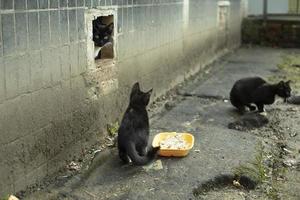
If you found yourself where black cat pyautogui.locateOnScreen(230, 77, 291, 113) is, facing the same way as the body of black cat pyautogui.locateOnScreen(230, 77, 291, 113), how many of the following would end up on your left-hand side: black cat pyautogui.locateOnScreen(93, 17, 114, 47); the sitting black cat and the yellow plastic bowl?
0

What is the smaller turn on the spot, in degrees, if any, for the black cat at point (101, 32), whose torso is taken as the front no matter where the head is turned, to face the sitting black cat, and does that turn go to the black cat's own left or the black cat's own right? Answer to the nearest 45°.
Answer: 0° — it already faces it

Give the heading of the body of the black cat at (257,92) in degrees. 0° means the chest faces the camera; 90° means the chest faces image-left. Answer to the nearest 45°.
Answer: approximately 270°

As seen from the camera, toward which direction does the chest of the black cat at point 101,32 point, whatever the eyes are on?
toward the camera

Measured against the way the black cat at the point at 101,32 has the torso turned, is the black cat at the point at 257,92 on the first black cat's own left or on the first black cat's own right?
on the first black cat's own left

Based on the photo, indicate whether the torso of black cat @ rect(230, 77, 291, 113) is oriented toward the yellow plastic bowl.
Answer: no

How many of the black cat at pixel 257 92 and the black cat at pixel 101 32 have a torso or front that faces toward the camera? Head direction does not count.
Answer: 1

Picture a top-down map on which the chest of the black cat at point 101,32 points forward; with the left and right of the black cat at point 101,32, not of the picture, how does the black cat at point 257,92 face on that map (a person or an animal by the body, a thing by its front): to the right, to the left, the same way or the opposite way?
to the left

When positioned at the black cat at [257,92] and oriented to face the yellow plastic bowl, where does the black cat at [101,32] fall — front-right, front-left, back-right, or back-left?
front-right

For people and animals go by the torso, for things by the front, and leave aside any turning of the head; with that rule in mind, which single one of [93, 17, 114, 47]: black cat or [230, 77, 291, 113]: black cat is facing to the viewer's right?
[230, 77, 291, 113]: black cat

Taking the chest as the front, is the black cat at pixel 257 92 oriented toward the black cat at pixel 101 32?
no
